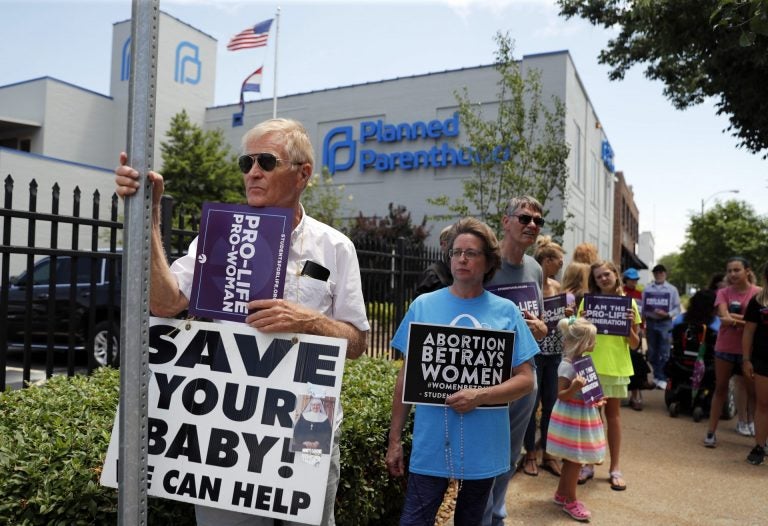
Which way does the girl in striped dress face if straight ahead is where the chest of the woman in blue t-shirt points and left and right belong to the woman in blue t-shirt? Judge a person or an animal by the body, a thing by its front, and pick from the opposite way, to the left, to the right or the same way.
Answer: to the left

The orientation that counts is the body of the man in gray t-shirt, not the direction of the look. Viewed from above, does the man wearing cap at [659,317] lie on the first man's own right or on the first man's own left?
on the first man's own left

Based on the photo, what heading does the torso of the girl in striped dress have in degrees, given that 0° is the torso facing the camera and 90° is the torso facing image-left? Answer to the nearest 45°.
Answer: approximately 270°

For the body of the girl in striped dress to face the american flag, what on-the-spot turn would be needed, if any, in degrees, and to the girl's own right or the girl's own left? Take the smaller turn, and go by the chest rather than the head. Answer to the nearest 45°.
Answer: approximately 135° to the girl's own left

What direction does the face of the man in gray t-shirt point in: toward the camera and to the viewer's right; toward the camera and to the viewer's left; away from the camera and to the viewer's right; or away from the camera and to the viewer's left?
toward the camera and to the viewer's right

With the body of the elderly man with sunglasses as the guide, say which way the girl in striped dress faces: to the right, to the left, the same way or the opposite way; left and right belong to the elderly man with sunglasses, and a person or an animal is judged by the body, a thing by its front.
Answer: to the left

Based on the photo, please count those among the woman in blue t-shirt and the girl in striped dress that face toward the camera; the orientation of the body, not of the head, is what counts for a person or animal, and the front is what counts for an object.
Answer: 1

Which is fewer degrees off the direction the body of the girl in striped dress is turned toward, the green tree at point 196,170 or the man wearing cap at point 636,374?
the man wearing cap

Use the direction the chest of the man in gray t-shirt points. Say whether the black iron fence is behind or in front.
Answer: behind

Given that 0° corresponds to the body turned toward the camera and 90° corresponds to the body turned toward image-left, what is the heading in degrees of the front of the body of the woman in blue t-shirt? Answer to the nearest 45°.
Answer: approximately 0°
